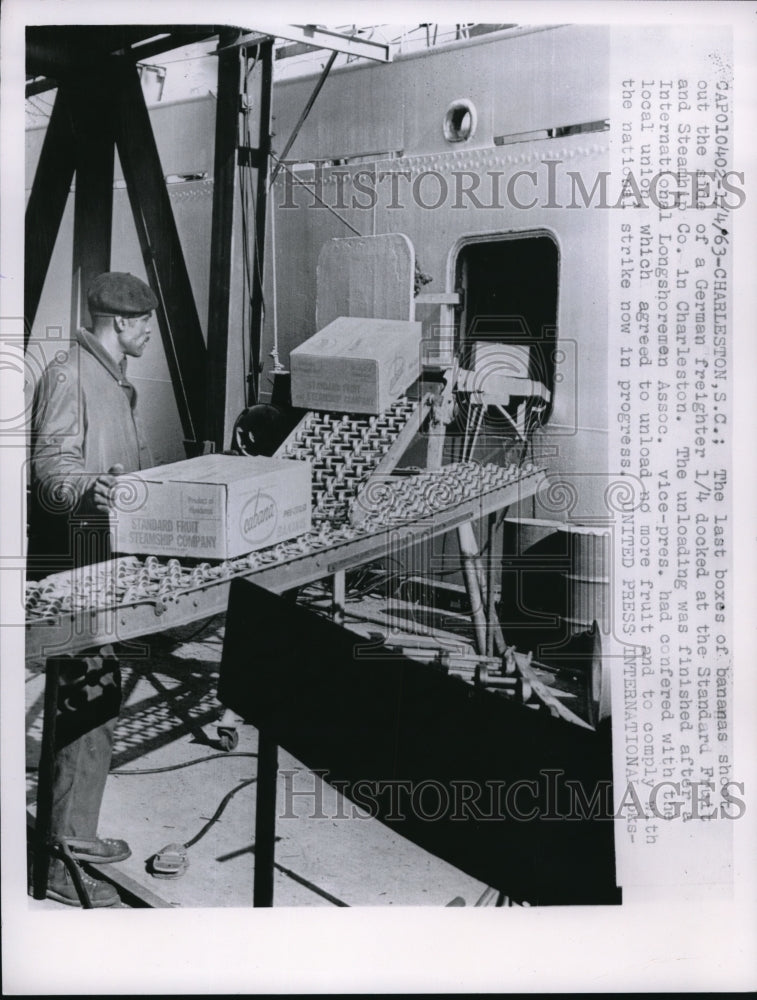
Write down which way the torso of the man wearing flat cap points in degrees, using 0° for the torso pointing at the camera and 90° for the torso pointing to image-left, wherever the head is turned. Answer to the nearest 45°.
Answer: approximately 270°

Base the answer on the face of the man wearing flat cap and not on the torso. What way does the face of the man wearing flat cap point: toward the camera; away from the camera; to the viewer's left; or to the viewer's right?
to the viewer's right
